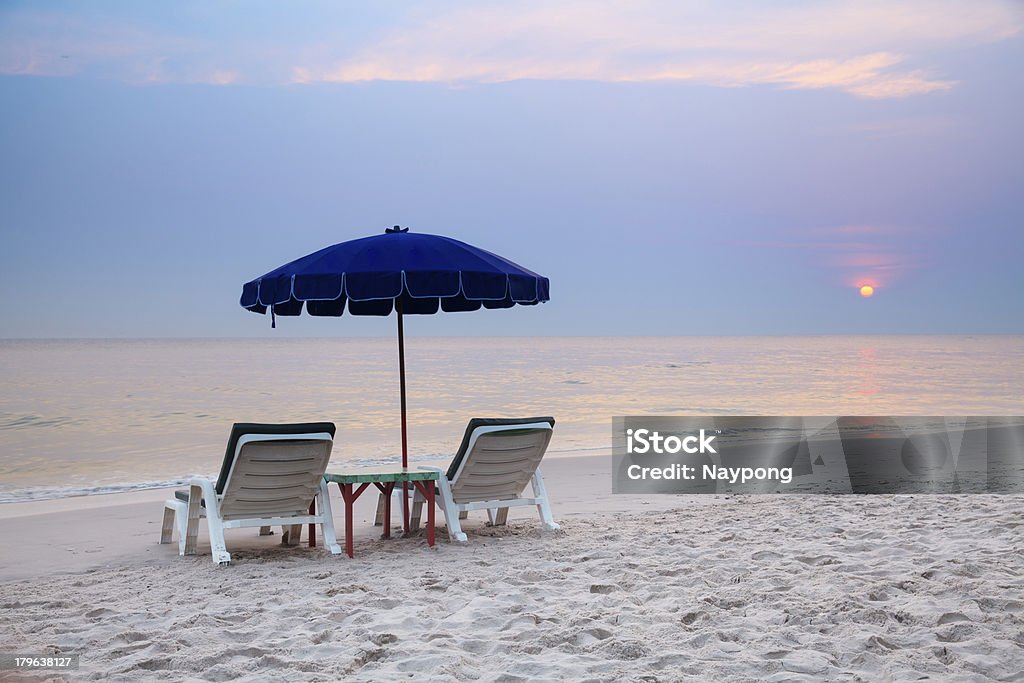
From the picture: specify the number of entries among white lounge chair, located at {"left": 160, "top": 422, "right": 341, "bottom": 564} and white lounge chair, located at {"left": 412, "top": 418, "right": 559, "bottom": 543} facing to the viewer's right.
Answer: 0

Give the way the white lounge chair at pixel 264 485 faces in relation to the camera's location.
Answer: facing away from the viewer and to the left of the viewer

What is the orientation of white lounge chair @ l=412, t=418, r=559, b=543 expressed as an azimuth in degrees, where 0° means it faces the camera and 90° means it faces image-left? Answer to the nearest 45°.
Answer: approximately 135°

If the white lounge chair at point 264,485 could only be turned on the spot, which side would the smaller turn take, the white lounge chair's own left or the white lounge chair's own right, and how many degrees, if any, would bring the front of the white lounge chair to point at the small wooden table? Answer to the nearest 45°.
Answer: approximately 135° to the white lounge chair's own right

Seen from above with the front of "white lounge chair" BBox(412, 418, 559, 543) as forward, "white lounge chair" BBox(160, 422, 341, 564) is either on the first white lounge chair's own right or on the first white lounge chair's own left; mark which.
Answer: on the first white lounge chair's own left

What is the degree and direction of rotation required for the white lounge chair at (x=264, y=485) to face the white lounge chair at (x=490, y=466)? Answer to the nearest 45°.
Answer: approximately 135° to its right
